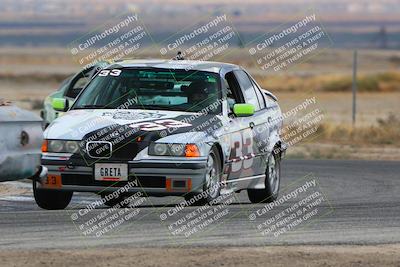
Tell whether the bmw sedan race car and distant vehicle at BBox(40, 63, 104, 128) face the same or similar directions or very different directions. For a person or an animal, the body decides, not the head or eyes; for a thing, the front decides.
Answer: same or similar directions

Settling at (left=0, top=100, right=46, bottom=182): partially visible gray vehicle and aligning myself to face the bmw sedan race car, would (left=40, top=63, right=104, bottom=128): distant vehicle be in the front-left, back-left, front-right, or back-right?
front-left

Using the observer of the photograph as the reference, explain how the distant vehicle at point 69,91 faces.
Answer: facing the viewer and to the left of the viewer

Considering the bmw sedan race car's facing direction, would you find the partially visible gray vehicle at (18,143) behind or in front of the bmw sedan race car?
in front

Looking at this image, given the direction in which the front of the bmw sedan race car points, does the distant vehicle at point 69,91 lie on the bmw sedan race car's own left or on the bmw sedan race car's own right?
on the bmw sedan race car's own right

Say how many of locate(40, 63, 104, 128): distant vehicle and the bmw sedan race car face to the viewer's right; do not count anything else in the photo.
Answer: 0

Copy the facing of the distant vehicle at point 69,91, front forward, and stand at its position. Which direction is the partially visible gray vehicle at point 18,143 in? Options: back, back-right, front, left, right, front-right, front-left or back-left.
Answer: front-left
